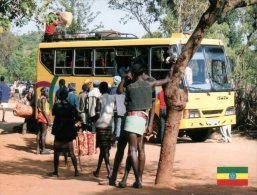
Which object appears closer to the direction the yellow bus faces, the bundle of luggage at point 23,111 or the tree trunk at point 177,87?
the tree trunk

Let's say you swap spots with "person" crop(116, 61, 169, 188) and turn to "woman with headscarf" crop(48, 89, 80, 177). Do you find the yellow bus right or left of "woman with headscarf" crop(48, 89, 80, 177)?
right

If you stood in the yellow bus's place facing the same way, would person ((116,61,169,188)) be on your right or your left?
on your right

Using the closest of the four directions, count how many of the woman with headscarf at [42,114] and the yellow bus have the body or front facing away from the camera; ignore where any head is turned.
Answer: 0

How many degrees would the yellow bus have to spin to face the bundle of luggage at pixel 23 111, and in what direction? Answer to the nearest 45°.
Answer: approximately 135° to its right

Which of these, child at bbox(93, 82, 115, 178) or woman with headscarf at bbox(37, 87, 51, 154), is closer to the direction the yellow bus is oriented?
the child
